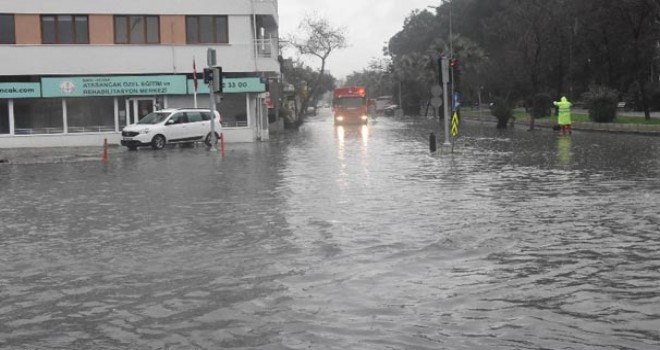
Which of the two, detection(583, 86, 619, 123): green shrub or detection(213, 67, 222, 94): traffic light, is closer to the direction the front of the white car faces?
the traffic light

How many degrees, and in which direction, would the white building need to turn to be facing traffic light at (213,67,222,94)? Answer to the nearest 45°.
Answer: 0° — it already faces it

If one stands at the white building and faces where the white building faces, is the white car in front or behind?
in front

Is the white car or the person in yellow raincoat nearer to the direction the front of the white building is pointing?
the white car

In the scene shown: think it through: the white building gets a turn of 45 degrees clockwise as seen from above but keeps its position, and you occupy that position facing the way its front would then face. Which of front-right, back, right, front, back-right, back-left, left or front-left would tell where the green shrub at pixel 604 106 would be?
back-left

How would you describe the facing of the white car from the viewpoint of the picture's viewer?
facing the viewer and to the left of the viewer

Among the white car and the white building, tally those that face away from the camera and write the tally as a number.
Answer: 0

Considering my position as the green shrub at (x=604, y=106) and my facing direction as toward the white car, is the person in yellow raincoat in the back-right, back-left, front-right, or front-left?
front-left

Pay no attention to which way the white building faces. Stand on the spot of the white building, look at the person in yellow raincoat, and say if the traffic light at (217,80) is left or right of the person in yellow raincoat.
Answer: right

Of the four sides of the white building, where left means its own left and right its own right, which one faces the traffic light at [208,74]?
front

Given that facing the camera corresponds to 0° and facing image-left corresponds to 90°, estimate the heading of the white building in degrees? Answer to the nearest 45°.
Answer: approximately 0°

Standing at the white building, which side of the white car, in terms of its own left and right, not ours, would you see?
right

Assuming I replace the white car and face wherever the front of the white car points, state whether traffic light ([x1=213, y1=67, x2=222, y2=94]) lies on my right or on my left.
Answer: on my left
